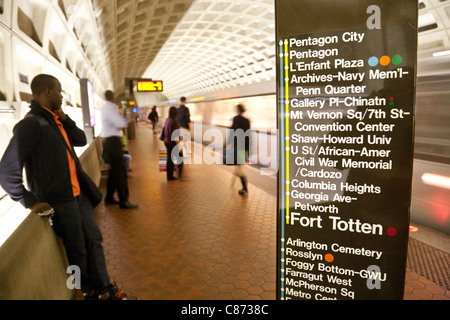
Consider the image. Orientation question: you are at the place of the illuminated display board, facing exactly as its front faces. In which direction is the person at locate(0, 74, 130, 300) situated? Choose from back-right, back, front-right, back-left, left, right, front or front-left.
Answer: front

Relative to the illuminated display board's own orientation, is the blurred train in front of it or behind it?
in front

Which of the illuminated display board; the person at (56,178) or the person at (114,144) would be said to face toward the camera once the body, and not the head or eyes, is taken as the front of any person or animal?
the illuminated display board

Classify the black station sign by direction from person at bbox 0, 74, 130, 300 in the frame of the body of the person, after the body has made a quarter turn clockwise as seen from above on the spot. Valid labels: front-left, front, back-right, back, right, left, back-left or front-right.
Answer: front-left

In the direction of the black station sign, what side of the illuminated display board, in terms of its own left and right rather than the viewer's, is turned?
front

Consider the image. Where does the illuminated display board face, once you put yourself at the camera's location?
facing the viewer

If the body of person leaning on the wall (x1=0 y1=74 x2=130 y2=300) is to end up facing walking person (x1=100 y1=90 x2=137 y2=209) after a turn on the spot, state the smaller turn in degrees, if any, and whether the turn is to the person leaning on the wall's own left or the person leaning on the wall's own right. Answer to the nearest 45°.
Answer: approximately 90° to the person leaning on the wall's own left

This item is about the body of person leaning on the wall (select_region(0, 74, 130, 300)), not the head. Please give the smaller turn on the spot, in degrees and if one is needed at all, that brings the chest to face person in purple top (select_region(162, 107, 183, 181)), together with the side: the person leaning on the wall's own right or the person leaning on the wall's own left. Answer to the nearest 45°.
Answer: approximately 45° to the person leaning on the wall's own left

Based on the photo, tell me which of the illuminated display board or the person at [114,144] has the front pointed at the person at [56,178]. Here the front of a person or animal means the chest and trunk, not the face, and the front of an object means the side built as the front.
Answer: the illuminated display board

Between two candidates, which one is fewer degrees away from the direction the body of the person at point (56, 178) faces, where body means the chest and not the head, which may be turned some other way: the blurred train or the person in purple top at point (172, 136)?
the blurred train
